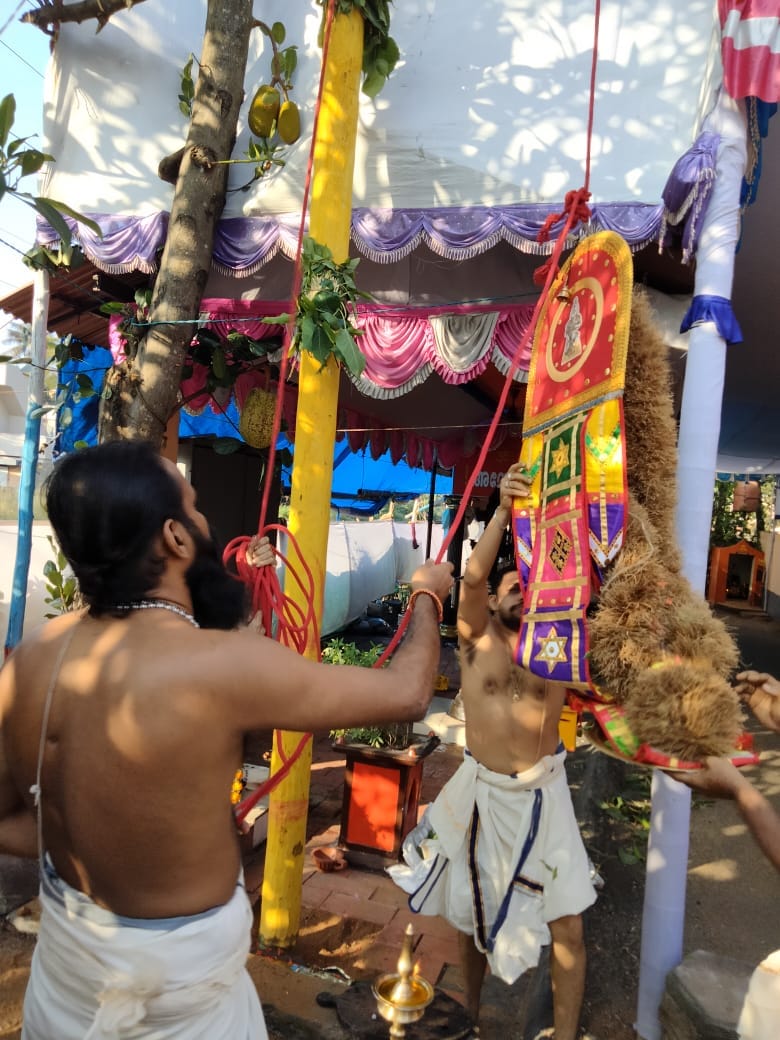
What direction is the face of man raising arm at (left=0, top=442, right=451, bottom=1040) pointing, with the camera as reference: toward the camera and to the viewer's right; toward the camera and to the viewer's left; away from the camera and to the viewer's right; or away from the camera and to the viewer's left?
away from the camera and to the viewer's right

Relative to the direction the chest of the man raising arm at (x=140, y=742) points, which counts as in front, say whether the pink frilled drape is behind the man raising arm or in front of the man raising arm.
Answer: in front

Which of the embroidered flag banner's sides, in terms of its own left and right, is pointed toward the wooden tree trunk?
right

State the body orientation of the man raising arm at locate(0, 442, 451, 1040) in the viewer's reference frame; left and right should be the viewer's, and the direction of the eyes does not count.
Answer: facing away from the viewer and to the right of the viewer

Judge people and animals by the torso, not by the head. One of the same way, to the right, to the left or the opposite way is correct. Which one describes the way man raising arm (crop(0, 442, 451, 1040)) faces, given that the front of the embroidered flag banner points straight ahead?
the opposite way

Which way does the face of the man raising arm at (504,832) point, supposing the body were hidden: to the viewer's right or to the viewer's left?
to the viewer's right

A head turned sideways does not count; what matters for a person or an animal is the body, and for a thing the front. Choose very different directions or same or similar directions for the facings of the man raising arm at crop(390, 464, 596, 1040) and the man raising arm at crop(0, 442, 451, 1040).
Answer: very different directions

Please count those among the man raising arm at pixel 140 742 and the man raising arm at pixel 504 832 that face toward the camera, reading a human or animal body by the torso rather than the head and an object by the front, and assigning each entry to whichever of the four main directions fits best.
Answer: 1

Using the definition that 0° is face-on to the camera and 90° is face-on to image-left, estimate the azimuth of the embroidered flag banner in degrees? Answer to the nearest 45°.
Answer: approximately 45°

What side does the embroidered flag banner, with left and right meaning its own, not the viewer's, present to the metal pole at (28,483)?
right
